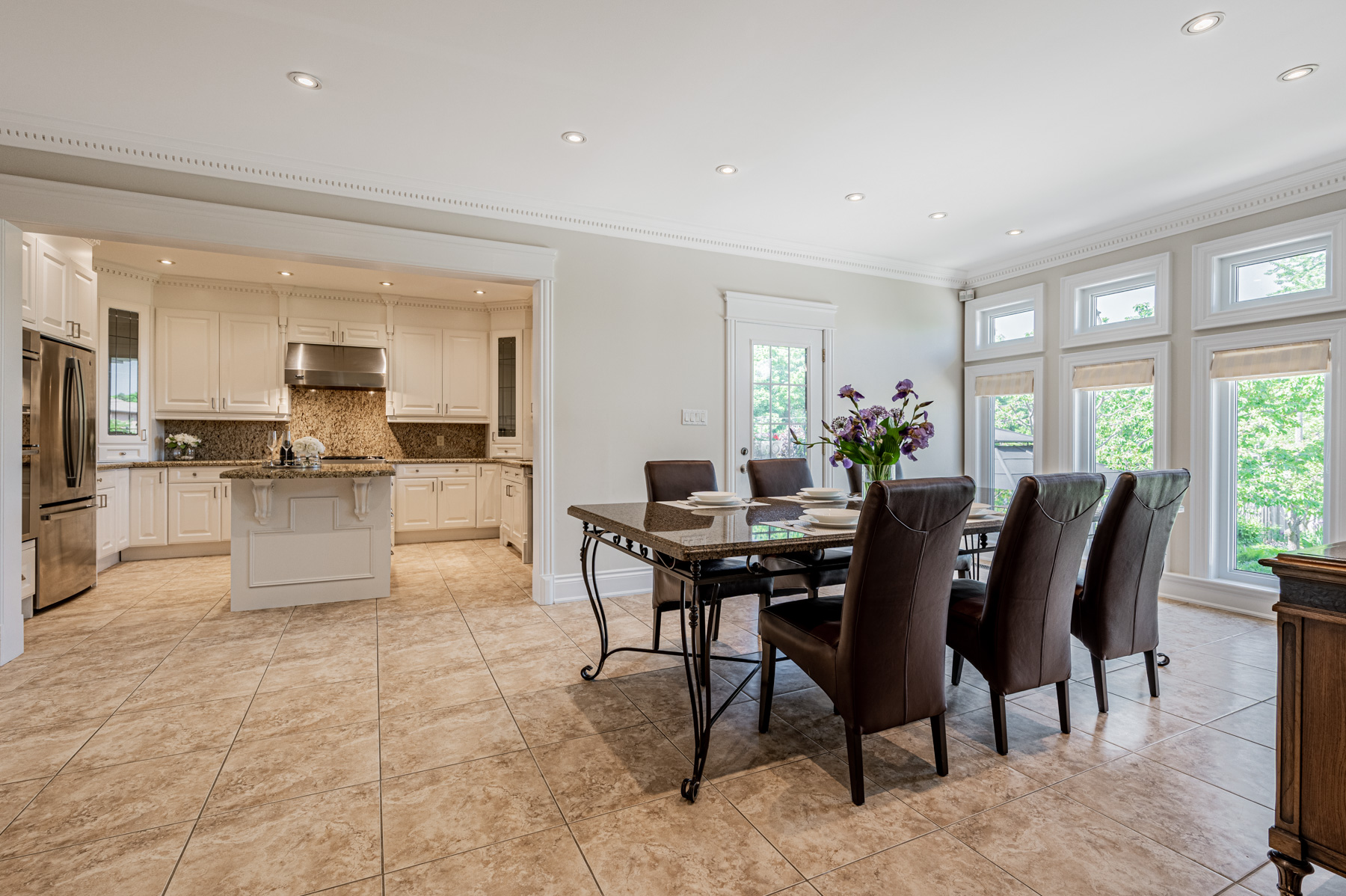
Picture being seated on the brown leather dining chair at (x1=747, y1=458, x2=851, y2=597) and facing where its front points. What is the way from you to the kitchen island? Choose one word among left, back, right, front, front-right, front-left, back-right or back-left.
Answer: back-right

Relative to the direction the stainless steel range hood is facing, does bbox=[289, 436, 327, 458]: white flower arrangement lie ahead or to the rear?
ahead

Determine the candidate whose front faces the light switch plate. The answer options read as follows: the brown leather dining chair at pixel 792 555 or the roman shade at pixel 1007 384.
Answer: the roman shade

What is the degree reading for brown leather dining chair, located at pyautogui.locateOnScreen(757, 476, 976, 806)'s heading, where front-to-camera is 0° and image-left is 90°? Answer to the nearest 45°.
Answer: approximately 135°

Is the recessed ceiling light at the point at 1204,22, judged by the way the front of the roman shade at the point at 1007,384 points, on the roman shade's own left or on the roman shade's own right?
on the roman shade's own left

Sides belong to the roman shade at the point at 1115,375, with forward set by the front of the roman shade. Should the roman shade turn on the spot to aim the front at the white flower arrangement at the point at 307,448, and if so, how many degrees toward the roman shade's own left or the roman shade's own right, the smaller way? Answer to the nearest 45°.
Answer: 0° — it already faces it

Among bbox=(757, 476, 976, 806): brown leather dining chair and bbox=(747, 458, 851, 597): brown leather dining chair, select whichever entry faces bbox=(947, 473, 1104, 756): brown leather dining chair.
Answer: bbox=(747, 458, 851, 597): brown leather dining chair

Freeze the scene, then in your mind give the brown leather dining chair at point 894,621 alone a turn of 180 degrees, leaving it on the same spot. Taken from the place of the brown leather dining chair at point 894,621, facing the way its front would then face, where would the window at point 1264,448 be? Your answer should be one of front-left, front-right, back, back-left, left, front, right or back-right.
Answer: left

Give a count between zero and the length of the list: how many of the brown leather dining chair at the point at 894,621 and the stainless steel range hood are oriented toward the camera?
1

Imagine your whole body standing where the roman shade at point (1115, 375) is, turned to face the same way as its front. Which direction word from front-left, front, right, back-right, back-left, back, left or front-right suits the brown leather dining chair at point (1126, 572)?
front-left

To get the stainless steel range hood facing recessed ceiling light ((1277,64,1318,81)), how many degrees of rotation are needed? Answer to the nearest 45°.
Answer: approximately 45° to its left

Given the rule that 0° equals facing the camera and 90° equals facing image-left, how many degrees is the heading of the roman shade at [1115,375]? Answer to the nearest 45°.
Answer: approximately 45°

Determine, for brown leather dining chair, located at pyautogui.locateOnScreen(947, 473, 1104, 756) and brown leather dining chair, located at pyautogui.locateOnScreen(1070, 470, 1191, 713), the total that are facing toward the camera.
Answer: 0

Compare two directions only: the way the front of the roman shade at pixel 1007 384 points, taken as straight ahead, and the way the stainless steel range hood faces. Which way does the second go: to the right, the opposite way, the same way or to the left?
to the left

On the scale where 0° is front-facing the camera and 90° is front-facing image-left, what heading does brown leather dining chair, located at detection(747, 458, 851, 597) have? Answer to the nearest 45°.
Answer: approximately 315°

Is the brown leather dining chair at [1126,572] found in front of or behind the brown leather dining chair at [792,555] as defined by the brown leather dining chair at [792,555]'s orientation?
in front

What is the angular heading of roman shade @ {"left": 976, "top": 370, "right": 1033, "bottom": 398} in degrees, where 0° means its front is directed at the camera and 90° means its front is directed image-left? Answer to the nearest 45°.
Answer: approximately 45°
